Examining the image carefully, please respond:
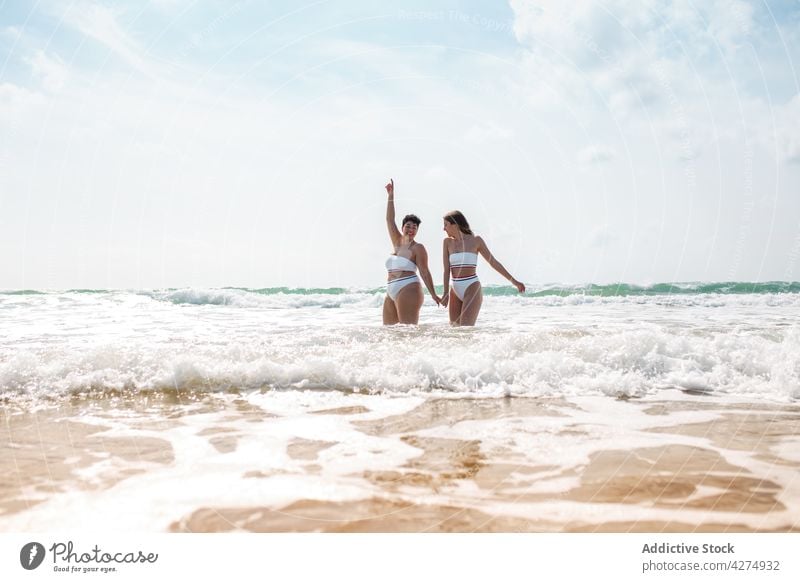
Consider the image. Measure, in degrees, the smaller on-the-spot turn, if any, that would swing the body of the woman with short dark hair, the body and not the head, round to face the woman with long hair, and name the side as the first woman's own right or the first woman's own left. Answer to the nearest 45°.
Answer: approximately 135° to the first woman's own left

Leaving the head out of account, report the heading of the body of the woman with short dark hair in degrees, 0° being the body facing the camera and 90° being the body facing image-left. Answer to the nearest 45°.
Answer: approximately 45°
